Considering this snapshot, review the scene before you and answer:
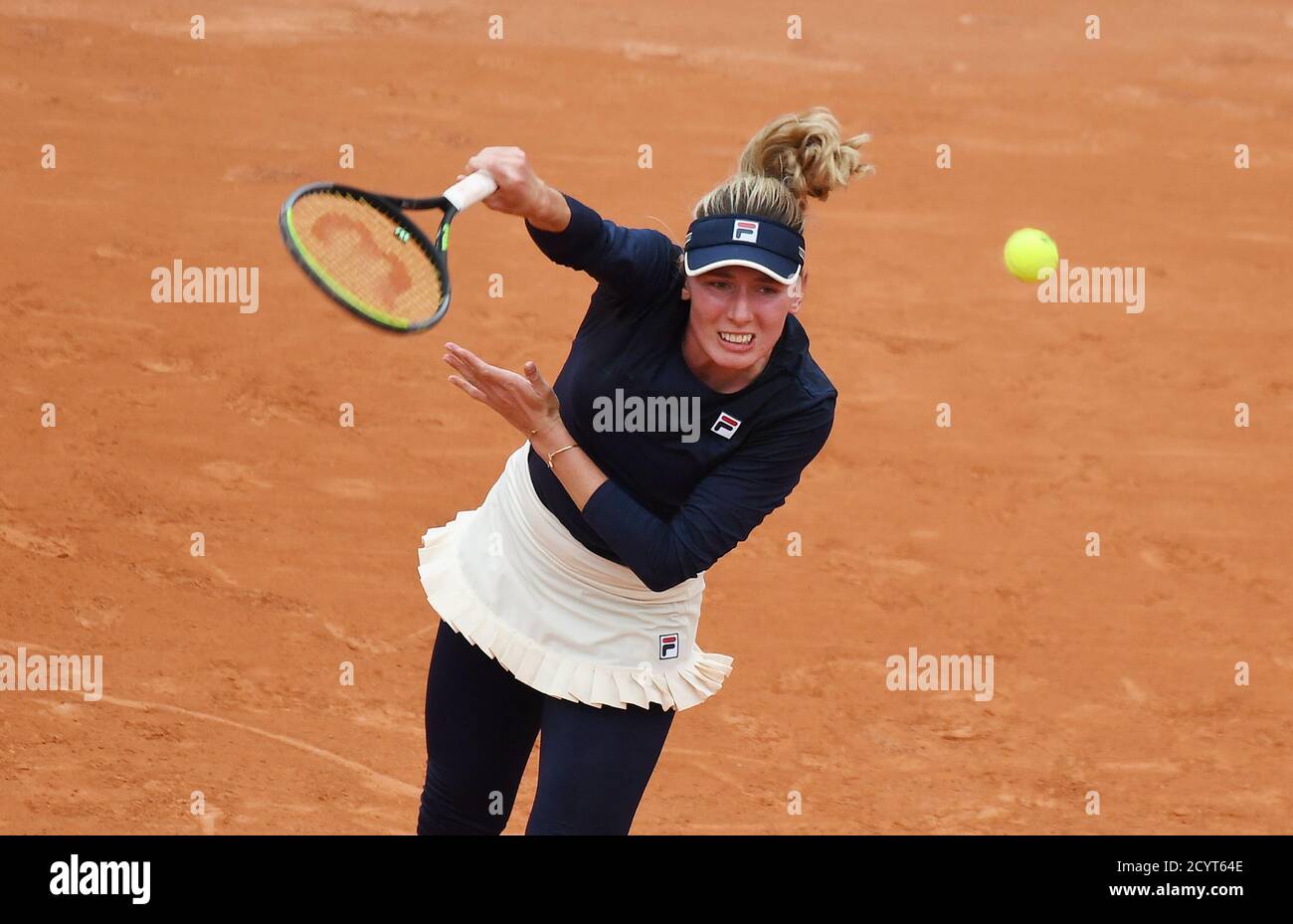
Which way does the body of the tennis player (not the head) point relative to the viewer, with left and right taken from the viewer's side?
facing the viewer
